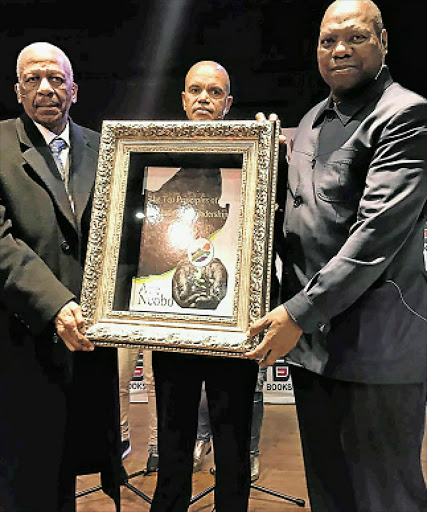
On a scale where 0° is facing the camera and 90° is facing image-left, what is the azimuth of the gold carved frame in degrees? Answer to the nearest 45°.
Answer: approximately 0°
